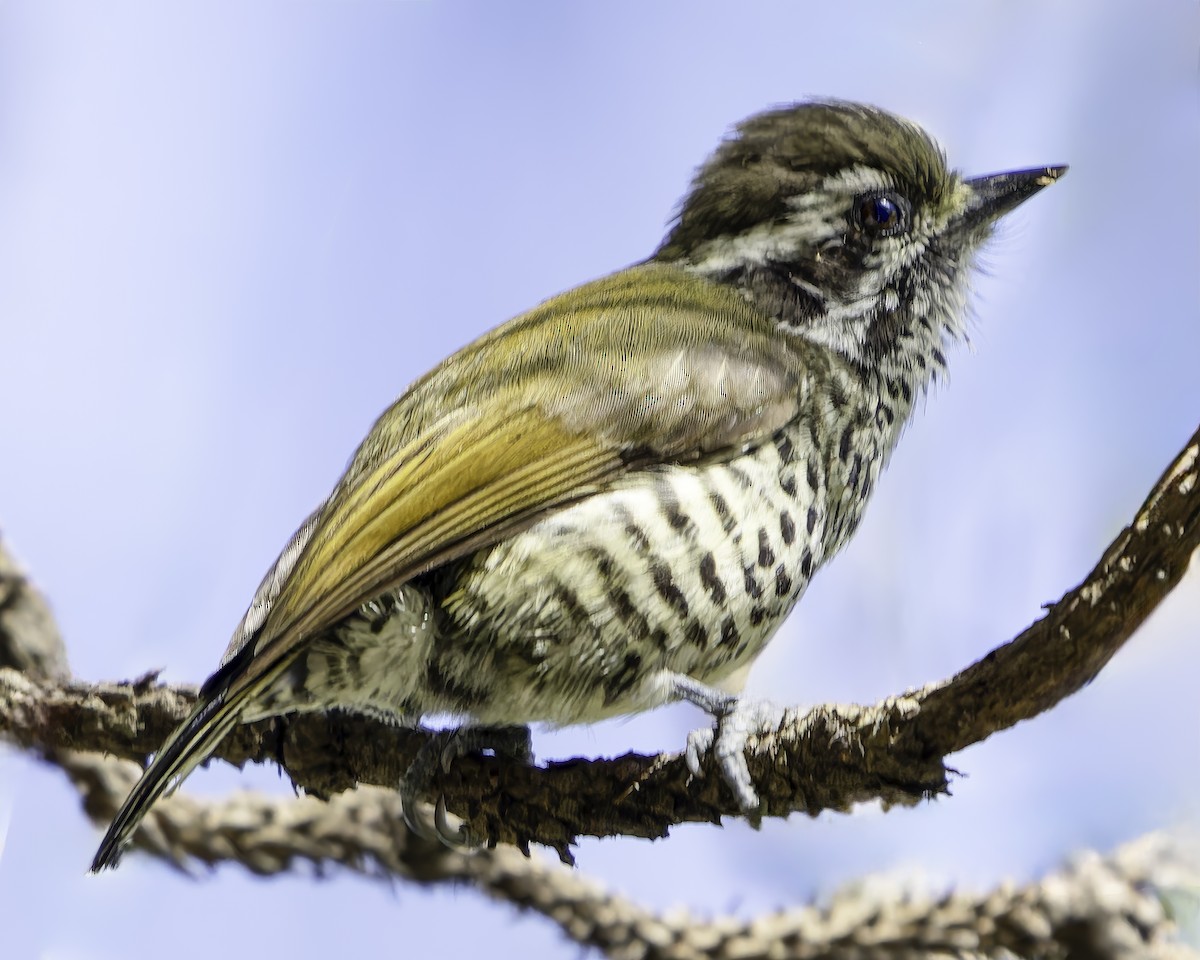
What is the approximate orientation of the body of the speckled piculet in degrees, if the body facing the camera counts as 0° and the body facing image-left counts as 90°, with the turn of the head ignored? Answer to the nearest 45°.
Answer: approximately 270°
